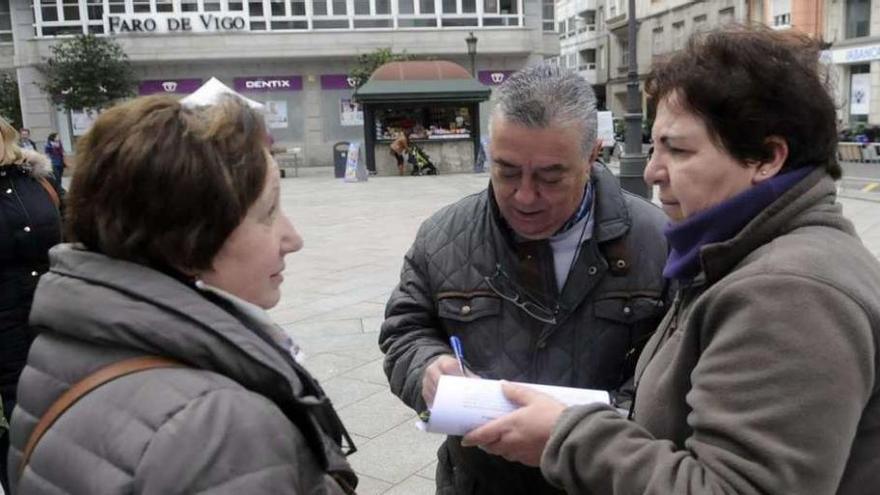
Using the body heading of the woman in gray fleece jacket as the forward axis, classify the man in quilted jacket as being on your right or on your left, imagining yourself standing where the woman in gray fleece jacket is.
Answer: on your right

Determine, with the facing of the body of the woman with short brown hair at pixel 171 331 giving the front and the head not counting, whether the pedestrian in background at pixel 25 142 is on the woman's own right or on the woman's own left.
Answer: on the woman's own left

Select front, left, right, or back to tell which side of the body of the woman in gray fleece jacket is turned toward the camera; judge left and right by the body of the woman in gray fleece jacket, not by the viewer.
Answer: left

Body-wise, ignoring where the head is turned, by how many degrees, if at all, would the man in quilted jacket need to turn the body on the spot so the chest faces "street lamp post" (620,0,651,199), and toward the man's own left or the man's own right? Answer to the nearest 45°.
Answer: approximately 180°

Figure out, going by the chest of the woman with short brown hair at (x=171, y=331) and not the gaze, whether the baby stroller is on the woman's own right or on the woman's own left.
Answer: on the woman's own left

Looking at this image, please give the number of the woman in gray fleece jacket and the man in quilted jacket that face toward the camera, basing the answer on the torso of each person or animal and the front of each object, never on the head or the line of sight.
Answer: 1

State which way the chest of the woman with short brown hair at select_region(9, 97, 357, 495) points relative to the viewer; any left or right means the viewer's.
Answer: facing to the right of the viewer

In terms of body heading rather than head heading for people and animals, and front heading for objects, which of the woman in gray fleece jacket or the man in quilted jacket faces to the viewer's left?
the woman in gray fleece jacket

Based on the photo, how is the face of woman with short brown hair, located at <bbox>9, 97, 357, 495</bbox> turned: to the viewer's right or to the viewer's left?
to the viewer's right

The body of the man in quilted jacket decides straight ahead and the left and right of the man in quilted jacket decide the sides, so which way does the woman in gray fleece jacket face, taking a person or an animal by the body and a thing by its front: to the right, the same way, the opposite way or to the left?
to the right

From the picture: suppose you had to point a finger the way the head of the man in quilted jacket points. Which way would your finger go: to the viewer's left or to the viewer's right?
to the viewer's left
